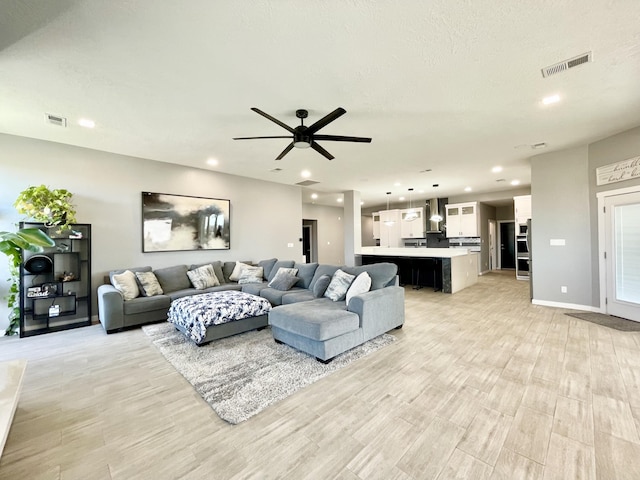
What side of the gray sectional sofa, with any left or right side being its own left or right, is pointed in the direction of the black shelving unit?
right

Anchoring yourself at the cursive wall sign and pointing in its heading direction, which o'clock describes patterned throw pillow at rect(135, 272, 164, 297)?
The patterned throw pillow is roughly at 12 o'clock from the cursive wall sign.

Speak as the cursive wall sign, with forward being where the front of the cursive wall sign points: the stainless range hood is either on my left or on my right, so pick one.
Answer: on my right

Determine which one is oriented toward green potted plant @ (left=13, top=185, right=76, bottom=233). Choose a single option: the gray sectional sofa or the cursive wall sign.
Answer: the cursive wall sign

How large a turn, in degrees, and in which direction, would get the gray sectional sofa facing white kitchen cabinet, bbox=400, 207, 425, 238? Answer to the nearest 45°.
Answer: approximately 135° to its left

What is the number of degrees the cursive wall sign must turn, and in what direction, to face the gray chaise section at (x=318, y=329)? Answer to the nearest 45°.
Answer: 0° — it already faces it

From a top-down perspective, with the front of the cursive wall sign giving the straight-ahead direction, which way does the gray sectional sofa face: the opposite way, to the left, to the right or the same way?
to the left

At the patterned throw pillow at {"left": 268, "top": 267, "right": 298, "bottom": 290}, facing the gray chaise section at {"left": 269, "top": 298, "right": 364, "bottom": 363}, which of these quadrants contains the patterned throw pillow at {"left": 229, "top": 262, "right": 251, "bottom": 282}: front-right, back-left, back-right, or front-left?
back-right

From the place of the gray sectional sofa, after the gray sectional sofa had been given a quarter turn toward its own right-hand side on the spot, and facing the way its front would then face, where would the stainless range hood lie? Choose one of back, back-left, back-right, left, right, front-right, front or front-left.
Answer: back-right

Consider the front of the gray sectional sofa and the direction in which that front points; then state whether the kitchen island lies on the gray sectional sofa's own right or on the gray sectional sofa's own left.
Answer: on the gray sectional sofa's own left

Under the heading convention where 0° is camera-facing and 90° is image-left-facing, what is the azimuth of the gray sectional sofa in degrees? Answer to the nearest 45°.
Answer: approximately 0°

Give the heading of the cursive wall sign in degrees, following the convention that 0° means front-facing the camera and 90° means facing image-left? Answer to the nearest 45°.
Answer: approximately 45°
